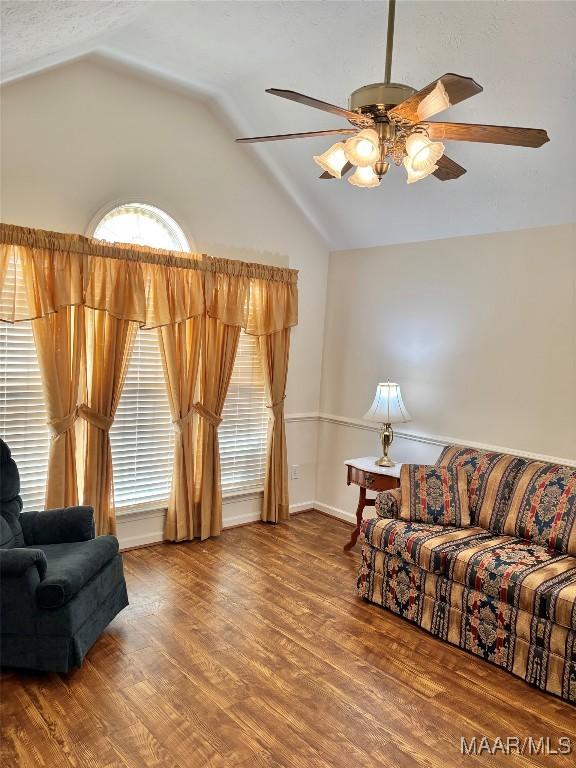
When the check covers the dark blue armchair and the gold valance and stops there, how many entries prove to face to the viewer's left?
0

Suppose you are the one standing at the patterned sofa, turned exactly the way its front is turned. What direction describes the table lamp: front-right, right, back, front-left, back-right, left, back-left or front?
right

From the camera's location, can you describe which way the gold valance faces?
facing the viewer and to the right of the viewer

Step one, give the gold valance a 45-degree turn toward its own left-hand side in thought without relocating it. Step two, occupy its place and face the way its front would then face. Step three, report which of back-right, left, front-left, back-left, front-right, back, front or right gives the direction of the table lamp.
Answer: front

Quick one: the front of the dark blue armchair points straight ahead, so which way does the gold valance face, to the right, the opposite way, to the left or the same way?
the same way

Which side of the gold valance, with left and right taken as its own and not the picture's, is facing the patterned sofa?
front

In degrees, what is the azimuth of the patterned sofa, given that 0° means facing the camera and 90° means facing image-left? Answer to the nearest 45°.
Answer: approximately 45°

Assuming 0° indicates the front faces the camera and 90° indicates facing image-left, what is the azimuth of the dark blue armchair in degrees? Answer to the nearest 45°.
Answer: approximately 315°

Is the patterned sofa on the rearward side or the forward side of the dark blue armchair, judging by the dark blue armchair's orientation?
on the forward side

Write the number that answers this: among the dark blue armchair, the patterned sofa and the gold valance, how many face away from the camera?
0

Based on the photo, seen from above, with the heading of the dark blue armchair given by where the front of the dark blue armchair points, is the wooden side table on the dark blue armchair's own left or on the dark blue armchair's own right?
on the dark blue armchair's own left
